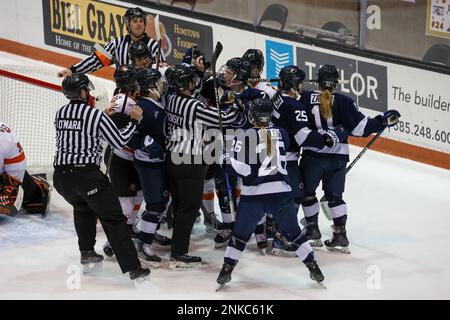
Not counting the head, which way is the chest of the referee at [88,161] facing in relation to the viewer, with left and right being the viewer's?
facing away from the viewer and to the right of the viewer

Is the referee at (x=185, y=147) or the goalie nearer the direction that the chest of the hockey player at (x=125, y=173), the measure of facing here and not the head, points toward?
the referee

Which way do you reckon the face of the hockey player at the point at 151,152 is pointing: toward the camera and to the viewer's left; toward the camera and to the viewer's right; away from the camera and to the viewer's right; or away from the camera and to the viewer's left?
away from the camera and to the viewer's right

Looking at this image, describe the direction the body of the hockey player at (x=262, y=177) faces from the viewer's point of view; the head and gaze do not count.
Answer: away from the camera

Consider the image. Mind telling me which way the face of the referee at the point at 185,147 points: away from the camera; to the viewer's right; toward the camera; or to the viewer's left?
away from the camera

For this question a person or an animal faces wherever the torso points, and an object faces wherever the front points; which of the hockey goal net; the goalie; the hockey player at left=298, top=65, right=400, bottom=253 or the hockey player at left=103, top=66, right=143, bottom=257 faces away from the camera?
the hockey player at left=298, top=65, right=400, bottom=253
